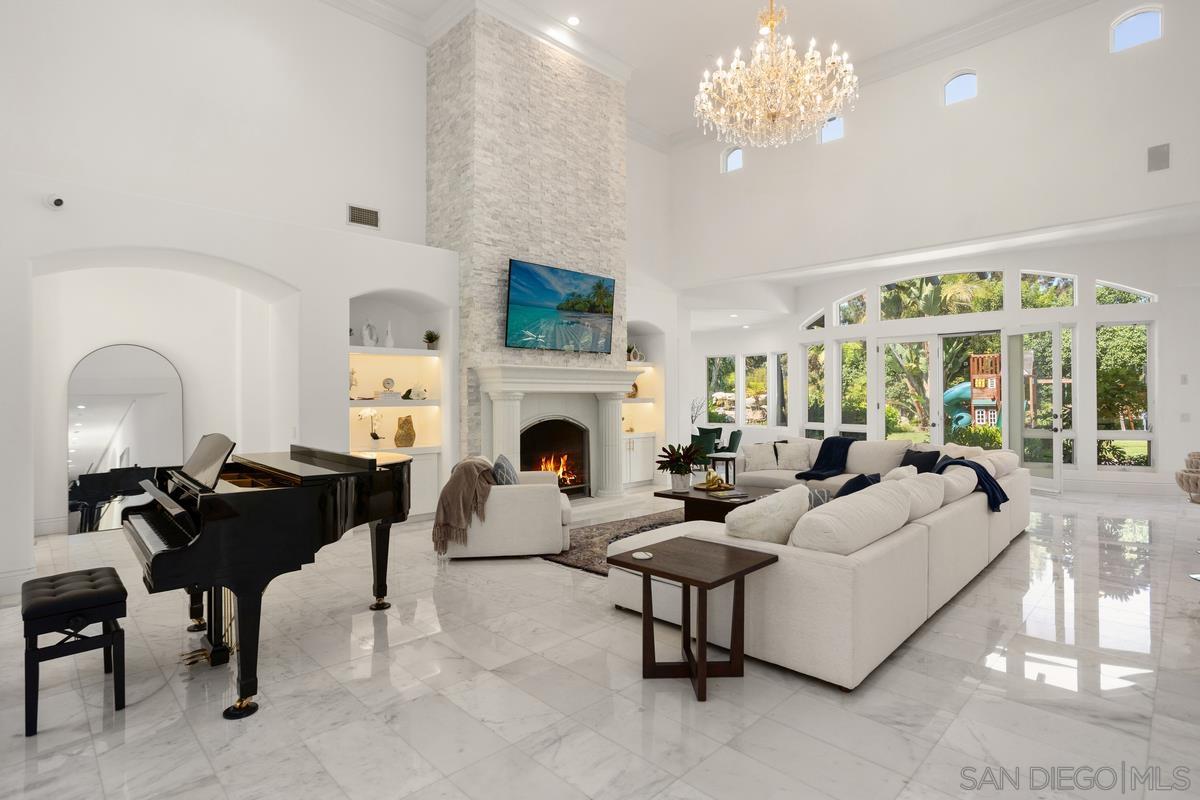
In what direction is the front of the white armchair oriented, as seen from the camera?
facing to the right of the viewer

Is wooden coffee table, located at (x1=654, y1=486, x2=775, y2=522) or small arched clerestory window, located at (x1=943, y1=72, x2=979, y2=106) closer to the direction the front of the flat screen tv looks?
the wooden coffee table

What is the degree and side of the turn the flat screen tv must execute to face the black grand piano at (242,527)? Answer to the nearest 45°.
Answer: approximately 45° to its right

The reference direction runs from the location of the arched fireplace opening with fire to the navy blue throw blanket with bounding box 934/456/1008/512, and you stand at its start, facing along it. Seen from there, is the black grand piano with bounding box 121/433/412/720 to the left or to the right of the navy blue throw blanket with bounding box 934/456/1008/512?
right

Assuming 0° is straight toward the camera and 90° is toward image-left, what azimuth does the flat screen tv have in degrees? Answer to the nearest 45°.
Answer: approximately 315°
